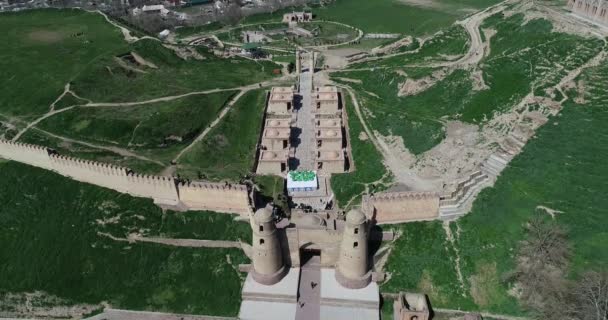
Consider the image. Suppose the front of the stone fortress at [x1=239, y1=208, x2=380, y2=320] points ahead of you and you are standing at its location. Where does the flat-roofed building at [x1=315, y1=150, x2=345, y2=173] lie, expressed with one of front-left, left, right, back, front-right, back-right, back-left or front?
back

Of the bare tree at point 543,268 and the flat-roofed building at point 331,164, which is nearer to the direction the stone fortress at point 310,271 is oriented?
the bare tree

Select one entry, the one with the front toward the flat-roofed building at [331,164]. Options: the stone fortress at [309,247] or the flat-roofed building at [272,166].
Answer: the flat-roofed building at [272,166]

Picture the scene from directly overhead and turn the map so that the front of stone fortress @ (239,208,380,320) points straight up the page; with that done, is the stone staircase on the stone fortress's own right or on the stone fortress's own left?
on the stone fortress's own left

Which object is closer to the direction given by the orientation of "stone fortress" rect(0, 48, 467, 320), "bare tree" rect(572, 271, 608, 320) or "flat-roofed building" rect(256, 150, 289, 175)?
the bare tree

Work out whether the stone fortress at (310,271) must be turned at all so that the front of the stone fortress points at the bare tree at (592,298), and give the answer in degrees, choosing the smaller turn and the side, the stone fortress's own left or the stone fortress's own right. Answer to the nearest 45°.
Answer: approximately 90° to the stone fortress's own left

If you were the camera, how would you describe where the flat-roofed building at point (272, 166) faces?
facing to the right of the viewer

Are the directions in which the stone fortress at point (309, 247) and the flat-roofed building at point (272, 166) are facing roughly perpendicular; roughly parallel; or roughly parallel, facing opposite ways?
roughly perpendicular

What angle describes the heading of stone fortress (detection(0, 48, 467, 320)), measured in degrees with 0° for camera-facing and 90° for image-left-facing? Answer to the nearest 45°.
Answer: approximately 0°

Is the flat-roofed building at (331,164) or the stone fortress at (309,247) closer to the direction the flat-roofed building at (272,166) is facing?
the flat-roofed building

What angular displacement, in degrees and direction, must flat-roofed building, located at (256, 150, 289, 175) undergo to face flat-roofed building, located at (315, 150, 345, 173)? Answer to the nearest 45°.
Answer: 0° — it already faces it

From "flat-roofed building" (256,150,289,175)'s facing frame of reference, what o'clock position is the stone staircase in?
The stone staircase is roughly at 1 o'clock from the flat-roofed building.
